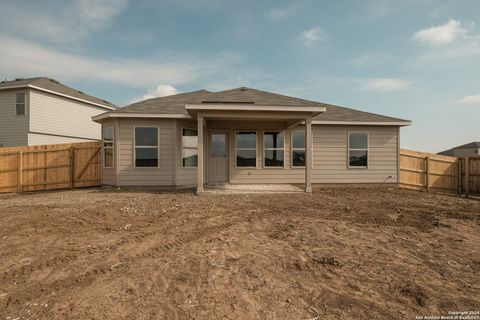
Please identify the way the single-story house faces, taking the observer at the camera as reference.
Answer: facing away from the viewer

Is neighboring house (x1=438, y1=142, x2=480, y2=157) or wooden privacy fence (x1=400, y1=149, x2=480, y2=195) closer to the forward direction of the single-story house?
the neighboring house

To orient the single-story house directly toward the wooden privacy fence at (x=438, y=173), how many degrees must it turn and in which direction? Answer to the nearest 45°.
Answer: approximately 90° to its right

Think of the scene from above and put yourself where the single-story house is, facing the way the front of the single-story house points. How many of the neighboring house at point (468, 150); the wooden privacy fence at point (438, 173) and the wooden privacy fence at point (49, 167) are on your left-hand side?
1

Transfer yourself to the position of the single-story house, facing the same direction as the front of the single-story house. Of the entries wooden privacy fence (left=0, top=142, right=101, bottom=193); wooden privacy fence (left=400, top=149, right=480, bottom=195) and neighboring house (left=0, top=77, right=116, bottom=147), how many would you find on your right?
1

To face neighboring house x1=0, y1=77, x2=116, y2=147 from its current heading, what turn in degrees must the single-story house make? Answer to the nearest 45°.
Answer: approximately 90° to its left

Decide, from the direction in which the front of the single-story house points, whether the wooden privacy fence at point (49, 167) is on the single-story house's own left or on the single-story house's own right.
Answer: on the single-story house's own left

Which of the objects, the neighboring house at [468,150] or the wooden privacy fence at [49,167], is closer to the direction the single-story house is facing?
the neighboring house

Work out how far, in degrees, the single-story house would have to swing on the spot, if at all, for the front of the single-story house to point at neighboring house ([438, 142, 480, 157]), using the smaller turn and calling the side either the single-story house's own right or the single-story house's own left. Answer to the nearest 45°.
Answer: approximately 45° to the single-story house's own right

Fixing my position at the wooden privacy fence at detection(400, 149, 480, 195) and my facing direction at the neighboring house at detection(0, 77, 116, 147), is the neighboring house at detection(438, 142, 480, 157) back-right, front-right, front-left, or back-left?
back-right
